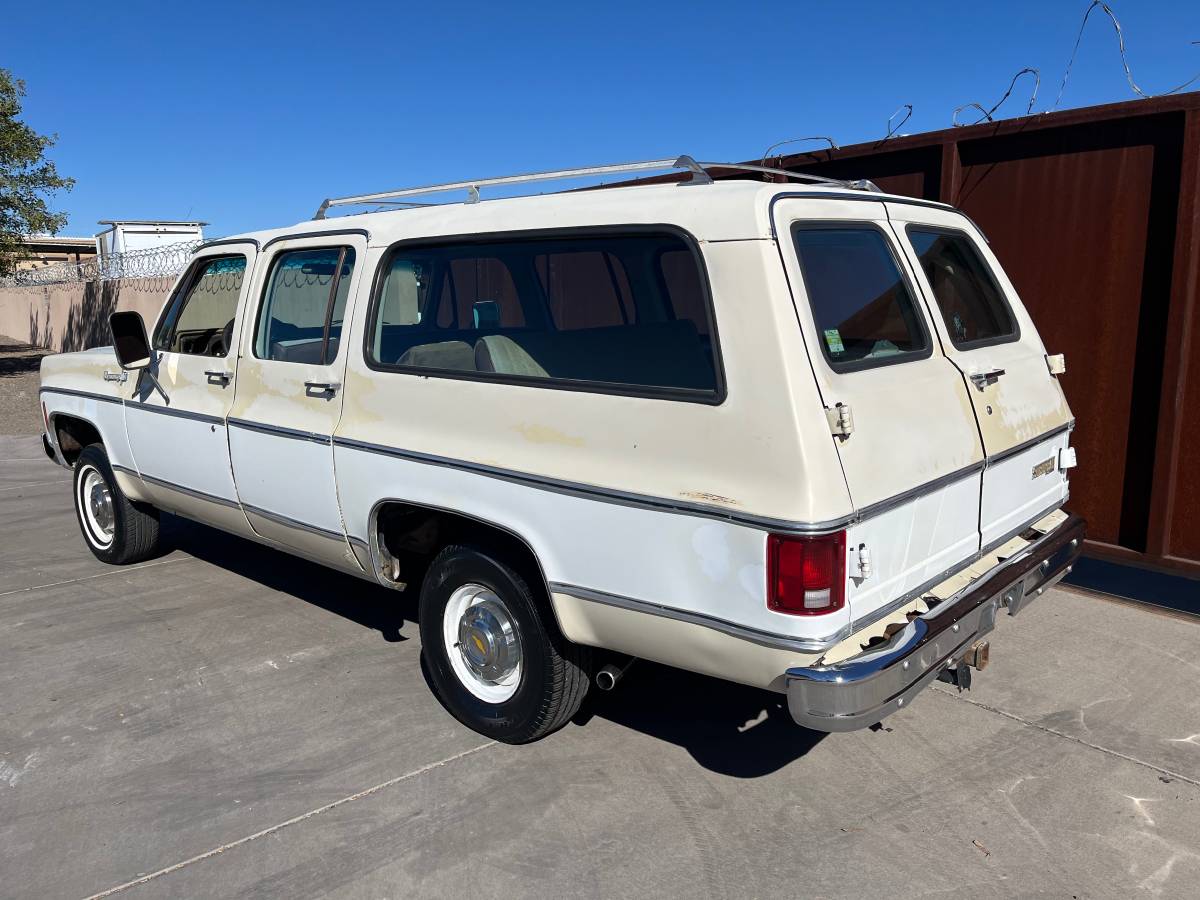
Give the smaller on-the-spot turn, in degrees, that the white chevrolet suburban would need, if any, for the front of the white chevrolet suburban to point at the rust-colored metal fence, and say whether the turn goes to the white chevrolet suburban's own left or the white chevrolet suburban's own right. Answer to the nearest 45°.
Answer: approximately 90° to the white chevrolet suburban's own right

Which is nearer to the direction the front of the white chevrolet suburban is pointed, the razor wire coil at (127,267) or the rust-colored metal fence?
the razor wire coil

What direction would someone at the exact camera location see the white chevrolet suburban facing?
facing away from the viewer and to the left of the viewer

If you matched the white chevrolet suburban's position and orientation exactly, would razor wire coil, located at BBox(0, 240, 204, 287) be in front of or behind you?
in front
